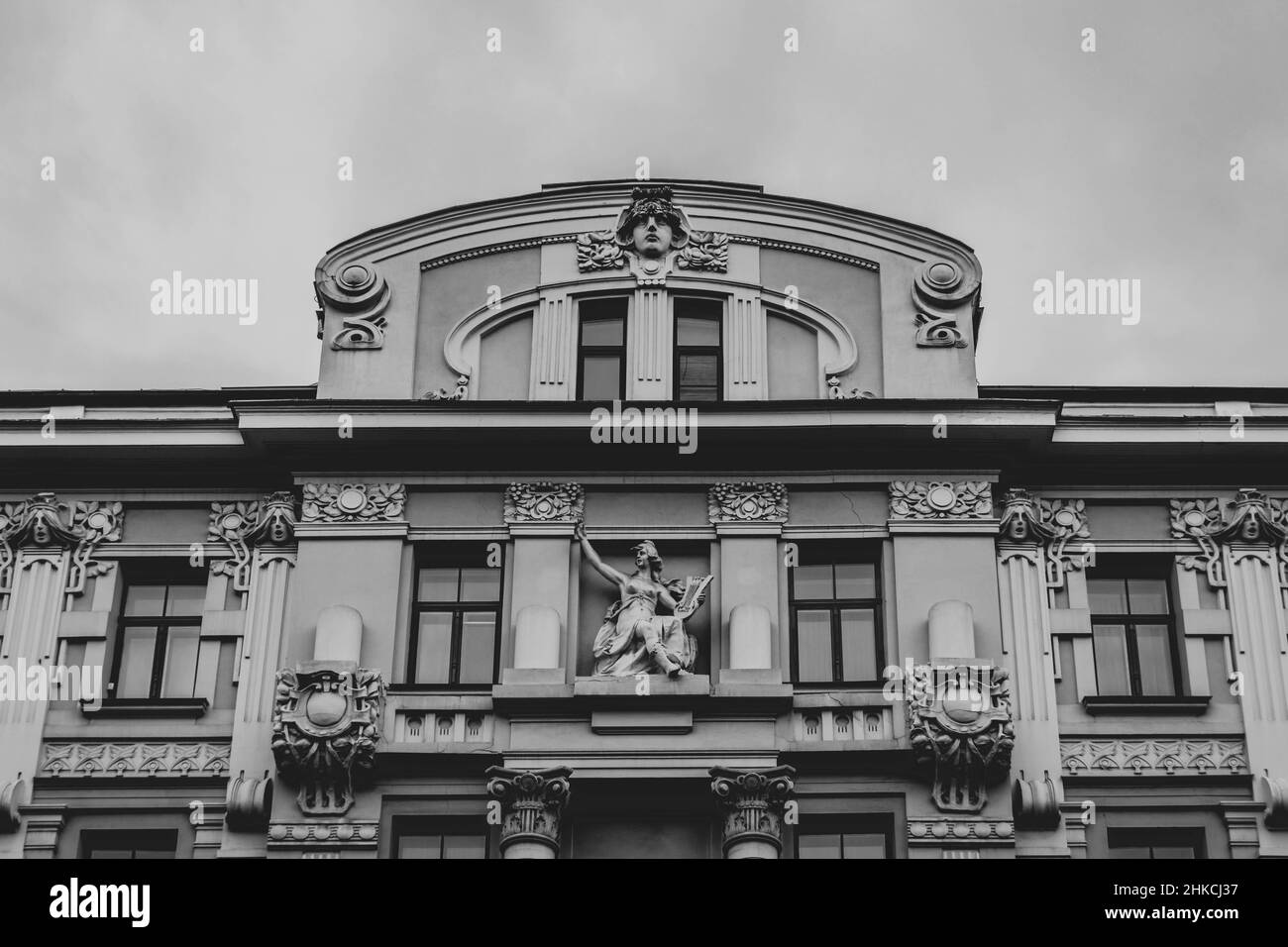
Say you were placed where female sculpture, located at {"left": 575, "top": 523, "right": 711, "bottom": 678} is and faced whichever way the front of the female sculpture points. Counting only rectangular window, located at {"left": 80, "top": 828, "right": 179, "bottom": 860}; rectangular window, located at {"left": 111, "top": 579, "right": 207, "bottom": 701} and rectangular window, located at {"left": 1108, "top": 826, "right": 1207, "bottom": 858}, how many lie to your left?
1

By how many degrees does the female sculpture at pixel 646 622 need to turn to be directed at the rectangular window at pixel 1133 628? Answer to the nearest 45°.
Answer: approximately 90° to its left

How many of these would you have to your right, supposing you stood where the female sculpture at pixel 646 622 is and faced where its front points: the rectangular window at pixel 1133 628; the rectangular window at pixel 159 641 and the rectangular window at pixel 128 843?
2

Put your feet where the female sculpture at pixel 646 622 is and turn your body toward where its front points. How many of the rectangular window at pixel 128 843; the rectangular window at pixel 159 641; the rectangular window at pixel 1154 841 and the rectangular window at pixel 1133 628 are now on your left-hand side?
2

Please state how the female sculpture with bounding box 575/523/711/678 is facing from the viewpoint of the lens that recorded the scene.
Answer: facing the viewer

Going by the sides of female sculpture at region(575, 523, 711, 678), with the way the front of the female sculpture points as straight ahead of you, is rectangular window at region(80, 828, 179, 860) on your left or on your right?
on your right

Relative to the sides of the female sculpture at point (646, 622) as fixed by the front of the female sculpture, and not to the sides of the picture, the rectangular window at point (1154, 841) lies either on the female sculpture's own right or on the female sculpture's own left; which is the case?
on the female sculpture's own left

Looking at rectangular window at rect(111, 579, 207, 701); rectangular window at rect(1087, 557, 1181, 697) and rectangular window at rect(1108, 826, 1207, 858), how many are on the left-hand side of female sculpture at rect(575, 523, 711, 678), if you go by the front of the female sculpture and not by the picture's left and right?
2

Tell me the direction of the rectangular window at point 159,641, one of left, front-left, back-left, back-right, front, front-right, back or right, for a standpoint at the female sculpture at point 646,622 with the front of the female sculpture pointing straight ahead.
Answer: right
